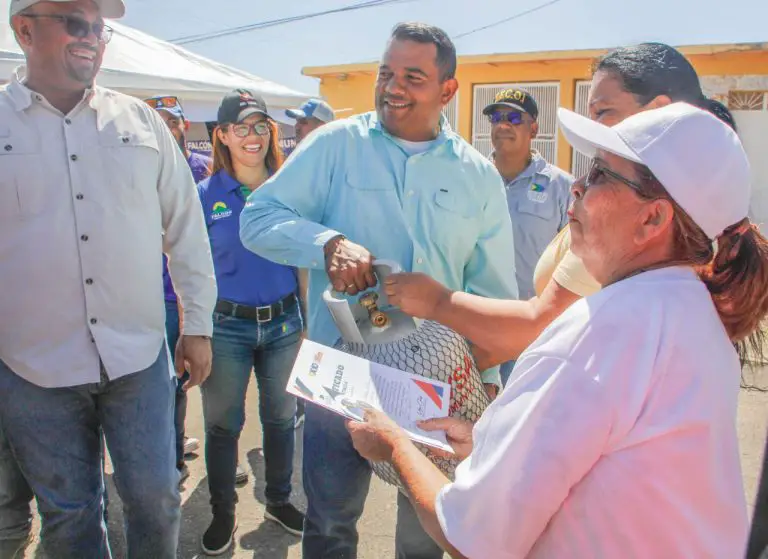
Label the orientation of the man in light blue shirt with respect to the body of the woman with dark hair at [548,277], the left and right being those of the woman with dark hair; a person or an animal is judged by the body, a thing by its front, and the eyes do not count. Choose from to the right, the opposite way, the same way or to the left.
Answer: to the left

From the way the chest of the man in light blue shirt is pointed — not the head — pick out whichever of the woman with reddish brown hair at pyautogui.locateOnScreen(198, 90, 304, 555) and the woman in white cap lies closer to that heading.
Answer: the woman in white cap

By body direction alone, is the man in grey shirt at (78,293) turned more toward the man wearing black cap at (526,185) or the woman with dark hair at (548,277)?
the woman with dark hair

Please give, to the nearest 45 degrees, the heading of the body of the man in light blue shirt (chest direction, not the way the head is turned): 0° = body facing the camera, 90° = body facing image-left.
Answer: approximately 0°

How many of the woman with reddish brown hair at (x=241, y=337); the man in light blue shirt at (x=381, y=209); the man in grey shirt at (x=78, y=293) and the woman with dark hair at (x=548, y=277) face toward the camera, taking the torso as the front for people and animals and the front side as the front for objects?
3

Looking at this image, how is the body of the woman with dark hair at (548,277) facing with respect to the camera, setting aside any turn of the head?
to the viewer's left

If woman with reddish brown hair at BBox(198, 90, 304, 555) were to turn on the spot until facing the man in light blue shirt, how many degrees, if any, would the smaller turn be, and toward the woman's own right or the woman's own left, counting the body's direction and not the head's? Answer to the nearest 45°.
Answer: approximately 45° to the woman's own left

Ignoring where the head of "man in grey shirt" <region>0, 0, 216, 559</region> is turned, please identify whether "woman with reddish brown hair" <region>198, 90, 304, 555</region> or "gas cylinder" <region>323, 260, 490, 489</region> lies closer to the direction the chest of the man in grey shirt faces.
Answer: the gas cylinder

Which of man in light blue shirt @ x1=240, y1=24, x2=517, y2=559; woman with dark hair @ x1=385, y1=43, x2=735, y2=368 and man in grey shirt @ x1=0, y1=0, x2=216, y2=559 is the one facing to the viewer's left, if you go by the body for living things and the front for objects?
the woman with dark hair

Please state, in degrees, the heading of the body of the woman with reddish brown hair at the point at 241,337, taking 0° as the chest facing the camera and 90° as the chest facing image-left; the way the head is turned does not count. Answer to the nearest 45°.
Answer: approximately 0°
